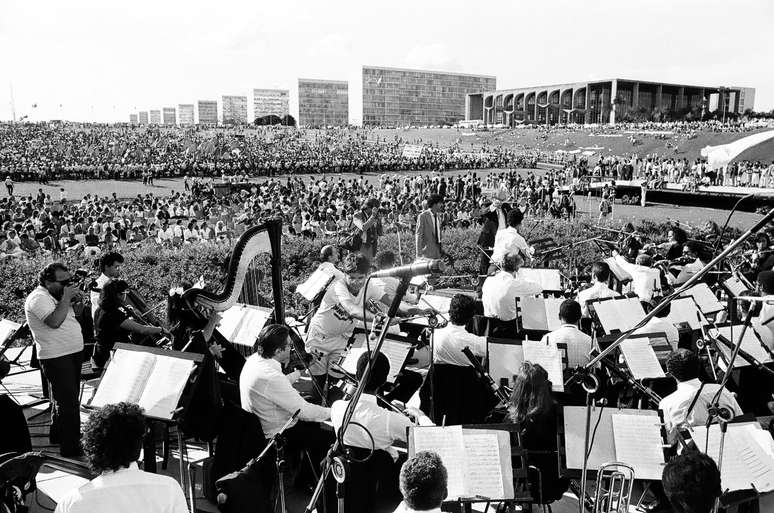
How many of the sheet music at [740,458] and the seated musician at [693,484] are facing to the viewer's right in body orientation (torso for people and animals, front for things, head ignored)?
0

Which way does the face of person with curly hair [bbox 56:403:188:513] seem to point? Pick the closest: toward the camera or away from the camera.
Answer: away from the camera

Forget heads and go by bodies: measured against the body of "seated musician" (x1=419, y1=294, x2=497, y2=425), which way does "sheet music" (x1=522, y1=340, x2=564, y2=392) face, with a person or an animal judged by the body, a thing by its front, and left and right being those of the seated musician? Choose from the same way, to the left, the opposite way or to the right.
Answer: the opposite way

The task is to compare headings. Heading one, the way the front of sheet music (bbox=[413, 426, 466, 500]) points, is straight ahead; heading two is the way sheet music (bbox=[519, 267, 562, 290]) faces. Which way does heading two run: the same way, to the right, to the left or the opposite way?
the same way

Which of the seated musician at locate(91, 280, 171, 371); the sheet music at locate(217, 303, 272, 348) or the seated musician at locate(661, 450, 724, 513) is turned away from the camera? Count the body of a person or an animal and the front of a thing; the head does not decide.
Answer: the seated musician at locate(661, 450, 724, 513)

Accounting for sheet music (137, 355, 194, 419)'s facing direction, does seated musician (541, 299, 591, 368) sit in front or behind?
behind

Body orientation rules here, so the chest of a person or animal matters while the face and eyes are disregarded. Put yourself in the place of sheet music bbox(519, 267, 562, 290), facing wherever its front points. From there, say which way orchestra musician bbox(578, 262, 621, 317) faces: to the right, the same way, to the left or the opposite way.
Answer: the opposite way

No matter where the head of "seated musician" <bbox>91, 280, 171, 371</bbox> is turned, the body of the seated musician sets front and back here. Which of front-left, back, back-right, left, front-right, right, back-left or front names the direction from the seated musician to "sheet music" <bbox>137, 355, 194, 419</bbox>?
right

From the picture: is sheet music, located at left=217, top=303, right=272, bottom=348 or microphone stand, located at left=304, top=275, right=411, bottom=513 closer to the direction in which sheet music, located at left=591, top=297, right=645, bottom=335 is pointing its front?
the microphone stand

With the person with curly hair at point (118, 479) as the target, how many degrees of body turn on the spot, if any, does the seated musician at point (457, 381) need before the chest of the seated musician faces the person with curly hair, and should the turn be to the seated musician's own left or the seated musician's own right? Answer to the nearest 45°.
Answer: approximately 135° to the seated musician's own left

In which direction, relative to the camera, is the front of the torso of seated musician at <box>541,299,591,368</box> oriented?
away from the camera

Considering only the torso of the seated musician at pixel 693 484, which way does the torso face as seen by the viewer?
away from the camera

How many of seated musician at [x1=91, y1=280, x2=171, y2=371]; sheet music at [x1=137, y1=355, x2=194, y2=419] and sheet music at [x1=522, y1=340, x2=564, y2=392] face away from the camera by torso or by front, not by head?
0

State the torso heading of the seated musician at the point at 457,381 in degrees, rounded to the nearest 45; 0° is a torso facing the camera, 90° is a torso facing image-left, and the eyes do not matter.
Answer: approximately 180°

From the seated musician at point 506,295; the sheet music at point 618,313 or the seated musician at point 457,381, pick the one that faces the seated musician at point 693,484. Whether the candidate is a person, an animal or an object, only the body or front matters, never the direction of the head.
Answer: the sheet music

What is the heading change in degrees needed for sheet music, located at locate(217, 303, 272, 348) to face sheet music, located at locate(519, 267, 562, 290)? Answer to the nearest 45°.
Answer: approximately 90° to its left

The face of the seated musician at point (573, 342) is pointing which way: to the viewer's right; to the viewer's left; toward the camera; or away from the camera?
away from the camera

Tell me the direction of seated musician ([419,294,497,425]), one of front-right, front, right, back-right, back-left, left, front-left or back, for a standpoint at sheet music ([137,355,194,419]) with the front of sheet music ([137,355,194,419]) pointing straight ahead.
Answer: back-left
